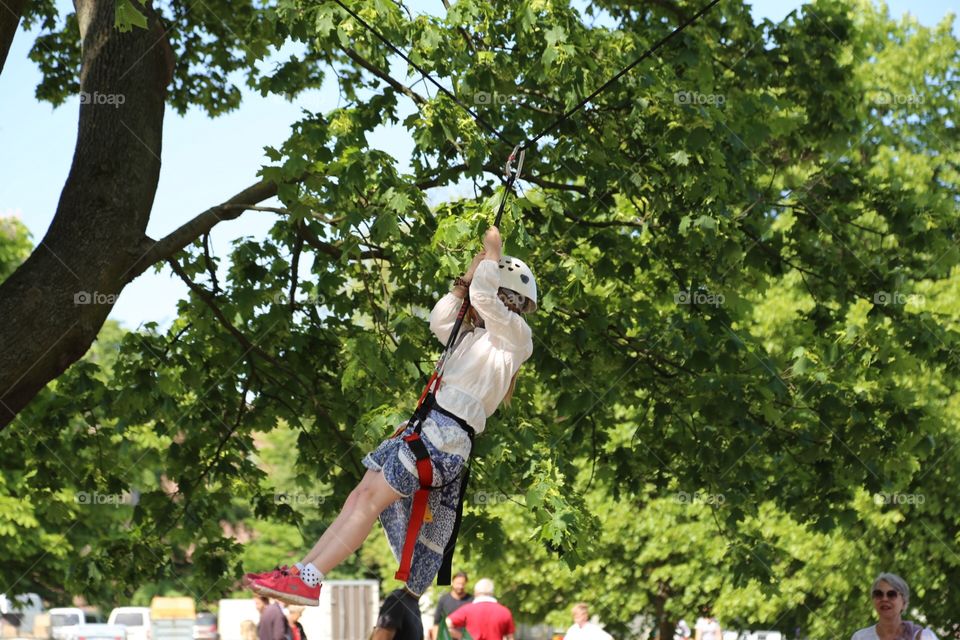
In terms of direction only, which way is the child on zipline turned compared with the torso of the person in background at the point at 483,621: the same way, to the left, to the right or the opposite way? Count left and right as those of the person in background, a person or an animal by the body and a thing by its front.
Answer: to the left

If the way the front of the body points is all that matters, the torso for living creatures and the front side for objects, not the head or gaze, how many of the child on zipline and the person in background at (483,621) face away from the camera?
1

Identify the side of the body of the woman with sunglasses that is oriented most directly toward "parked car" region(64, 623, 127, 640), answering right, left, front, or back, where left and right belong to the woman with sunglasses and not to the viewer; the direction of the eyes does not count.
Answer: back

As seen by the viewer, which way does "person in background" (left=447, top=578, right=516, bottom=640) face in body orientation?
away from the camera

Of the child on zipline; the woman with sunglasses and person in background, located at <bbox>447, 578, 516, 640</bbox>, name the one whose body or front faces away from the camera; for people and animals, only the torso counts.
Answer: the person in background

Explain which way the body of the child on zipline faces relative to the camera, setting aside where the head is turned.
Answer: to the viewer's left

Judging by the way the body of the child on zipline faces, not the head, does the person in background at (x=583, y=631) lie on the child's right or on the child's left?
on the child's right

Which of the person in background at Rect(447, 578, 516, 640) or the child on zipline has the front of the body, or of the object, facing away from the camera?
the person in background

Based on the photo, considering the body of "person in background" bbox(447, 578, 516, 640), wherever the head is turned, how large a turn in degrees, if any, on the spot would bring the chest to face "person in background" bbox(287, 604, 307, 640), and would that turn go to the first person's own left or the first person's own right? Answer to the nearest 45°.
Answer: approximately 45° to the first person's own left

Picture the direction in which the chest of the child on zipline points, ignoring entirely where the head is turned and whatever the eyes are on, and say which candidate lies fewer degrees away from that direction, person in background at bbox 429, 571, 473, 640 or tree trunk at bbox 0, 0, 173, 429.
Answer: the tree trunk

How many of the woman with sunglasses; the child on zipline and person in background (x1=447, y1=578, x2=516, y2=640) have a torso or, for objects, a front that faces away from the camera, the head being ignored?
1

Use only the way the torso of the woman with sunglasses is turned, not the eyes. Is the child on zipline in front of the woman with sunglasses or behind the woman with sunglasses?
in front
